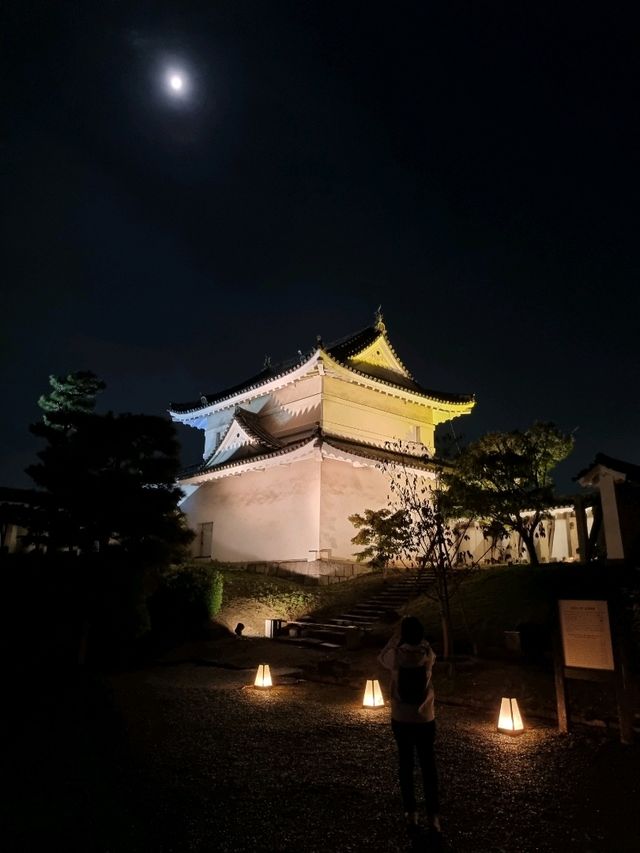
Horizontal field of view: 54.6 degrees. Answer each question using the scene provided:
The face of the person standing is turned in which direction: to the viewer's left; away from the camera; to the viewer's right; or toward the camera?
away from the camera

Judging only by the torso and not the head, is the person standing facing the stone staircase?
yes

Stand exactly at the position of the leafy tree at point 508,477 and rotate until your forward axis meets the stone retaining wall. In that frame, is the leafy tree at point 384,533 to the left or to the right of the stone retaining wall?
left

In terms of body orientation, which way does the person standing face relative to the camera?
away from the camera

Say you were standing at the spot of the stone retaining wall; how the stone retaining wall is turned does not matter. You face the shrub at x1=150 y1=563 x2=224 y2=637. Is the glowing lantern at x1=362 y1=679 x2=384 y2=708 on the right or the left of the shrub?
left

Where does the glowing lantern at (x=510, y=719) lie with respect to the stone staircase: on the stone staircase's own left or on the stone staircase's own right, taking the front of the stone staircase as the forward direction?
on the stone staircase's own left

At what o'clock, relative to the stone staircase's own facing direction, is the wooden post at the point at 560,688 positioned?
The wooden post is roughly at 10 o'clock from the stone staircase.

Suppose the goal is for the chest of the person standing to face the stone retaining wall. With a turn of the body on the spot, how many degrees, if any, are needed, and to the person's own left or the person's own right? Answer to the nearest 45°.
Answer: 0° — they already face it

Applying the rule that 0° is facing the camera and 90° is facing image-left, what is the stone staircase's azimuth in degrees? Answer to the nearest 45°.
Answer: approximately 45°

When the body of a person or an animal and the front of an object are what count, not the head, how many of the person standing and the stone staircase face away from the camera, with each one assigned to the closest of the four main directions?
1
